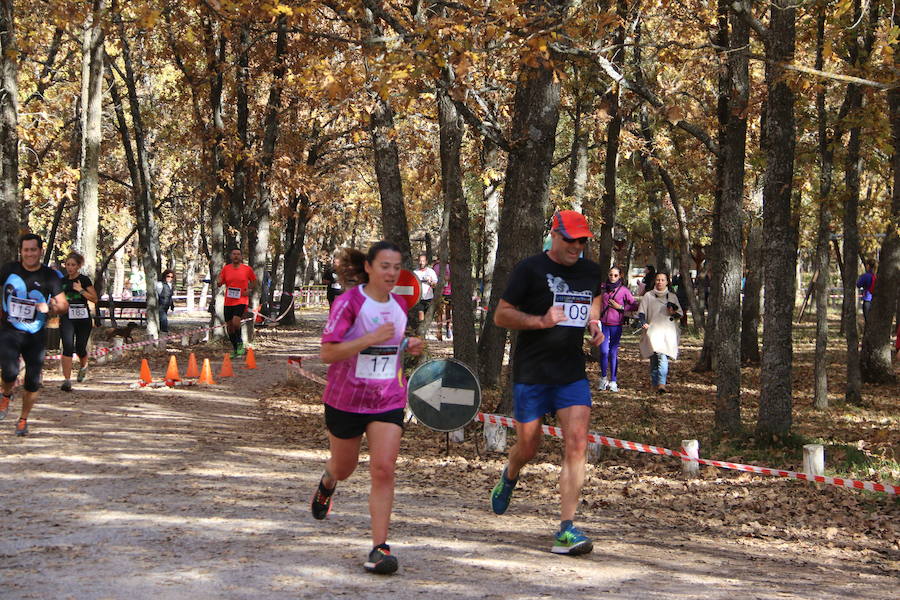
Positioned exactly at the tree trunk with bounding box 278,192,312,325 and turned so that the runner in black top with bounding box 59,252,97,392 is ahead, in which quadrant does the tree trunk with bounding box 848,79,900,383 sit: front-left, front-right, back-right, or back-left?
front-left

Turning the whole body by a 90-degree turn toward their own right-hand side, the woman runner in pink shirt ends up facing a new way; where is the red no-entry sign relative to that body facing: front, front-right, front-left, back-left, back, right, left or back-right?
back-right

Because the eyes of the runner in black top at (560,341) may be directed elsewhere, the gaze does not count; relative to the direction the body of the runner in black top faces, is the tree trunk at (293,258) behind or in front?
behind

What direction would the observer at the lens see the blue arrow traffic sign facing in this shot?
facing the viewer

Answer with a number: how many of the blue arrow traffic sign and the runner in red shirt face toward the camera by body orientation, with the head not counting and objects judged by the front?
2

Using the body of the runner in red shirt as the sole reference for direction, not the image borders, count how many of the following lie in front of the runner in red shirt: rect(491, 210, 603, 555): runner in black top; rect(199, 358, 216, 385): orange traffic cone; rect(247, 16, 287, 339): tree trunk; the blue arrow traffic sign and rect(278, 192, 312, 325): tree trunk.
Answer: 3

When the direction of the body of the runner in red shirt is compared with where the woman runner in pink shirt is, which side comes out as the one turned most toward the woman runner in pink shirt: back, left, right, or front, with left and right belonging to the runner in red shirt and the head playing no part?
front

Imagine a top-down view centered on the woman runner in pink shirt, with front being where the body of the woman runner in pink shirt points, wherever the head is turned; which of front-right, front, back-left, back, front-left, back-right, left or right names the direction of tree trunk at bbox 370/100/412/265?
back-left

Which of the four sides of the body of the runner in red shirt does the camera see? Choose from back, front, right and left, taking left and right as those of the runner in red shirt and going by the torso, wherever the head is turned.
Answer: front

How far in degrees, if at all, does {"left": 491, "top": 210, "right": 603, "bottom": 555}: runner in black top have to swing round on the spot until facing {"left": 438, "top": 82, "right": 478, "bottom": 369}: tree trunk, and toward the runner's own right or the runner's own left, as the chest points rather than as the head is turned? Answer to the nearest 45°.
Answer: approximately 135° to the runner's own left

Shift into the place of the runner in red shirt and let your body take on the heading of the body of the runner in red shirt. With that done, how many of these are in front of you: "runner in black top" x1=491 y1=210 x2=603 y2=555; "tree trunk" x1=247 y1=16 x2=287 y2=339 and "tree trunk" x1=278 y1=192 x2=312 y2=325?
1

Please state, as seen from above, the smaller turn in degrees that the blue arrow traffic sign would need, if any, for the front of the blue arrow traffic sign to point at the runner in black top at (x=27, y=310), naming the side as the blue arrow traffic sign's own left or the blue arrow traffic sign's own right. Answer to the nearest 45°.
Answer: approximately 90° to the blue arrow traffic sign's own right

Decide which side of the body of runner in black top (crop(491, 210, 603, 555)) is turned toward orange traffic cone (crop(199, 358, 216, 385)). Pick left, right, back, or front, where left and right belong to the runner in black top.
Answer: back
